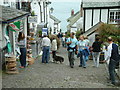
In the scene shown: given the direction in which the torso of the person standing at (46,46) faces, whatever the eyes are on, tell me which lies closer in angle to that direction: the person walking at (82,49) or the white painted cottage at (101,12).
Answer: the white painted cottage

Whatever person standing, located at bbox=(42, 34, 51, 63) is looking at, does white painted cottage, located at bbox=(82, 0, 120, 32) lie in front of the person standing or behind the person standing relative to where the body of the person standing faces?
in front

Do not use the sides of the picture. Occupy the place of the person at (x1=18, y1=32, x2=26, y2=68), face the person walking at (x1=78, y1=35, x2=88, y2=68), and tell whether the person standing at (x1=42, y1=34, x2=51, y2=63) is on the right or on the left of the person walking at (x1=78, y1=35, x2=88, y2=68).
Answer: left

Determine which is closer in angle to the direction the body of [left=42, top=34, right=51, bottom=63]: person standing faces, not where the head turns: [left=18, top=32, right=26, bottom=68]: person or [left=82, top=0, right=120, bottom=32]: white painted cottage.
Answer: the white painted cottage

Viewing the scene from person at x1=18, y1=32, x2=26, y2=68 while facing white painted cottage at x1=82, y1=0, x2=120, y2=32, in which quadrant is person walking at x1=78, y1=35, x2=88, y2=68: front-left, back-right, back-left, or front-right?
front-right

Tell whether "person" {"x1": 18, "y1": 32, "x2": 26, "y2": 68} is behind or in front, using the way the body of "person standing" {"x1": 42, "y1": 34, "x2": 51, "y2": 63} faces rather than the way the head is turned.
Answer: behind

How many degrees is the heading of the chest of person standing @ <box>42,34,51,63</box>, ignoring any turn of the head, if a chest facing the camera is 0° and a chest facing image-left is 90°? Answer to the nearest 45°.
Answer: approximately 180°

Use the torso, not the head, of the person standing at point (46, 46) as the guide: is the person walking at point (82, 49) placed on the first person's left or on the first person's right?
on the first person's right
